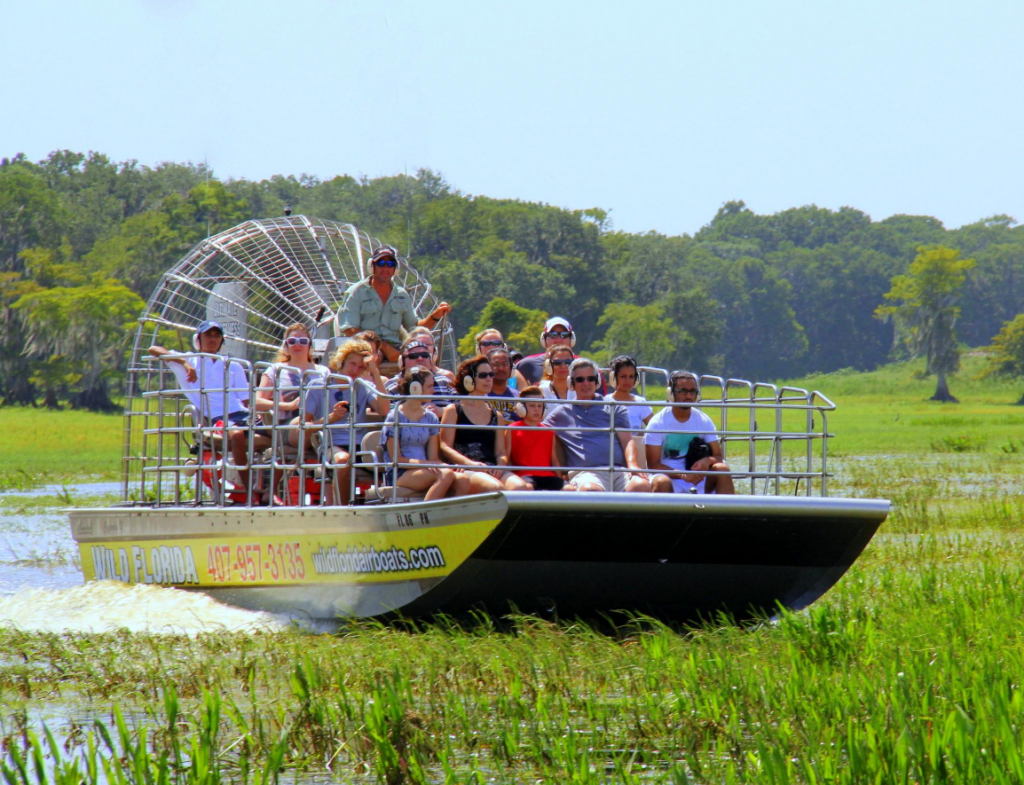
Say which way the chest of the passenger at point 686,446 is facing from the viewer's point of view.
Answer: toward the camera

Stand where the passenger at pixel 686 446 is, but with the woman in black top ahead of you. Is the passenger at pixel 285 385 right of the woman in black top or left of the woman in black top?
right

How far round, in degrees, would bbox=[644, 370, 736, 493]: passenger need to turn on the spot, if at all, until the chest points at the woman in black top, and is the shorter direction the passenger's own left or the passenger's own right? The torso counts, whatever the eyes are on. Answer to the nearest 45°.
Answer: approximately 45° to the passenger's own right

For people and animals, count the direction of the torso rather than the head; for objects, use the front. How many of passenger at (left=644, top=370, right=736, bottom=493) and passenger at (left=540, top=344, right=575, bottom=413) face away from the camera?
0

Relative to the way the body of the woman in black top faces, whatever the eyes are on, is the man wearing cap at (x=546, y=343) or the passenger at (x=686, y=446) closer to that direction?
the passenger

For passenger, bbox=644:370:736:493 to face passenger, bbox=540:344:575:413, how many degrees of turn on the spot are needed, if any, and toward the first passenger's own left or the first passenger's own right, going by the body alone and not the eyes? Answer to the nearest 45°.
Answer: approximately 135° to the first passenger's own right

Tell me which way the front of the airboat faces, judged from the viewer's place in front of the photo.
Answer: facing the viewer and to the right of the viewer

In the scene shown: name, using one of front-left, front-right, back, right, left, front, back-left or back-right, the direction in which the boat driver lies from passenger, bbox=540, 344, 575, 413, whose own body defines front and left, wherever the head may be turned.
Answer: back
